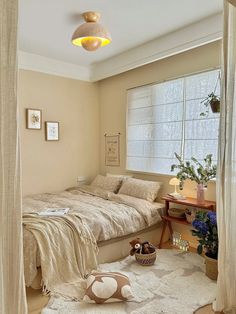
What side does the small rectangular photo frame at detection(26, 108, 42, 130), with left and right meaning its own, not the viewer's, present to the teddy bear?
front

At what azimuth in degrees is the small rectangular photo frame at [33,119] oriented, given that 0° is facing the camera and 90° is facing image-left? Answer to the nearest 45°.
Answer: approximately 315°

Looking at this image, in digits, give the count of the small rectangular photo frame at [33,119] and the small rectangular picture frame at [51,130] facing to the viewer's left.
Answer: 0

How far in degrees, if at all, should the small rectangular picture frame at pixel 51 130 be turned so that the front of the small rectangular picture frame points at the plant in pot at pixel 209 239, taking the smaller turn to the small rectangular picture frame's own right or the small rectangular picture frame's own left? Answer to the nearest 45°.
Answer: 0° — it already faces it

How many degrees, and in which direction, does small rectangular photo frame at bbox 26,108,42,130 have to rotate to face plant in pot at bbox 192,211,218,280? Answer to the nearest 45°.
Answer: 0° — it already faces it

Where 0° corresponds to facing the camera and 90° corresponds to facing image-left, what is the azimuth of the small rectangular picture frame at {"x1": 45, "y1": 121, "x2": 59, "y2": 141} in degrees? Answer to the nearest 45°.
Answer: approximately 315°

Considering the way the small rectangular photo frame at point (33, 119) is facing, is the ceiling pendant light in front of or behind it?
in front

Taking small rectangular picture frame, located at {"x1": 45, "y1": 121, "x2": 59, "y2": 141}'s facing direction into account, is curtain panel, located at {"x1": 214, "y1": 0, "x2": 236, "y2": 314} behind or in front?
in front

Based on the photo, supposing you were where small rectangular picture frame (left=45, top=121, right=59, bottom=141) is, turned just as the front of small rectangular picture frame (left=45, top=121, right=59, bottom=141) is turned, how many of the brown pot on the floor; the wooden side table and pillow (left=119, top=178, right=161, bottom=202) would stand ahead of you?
3
